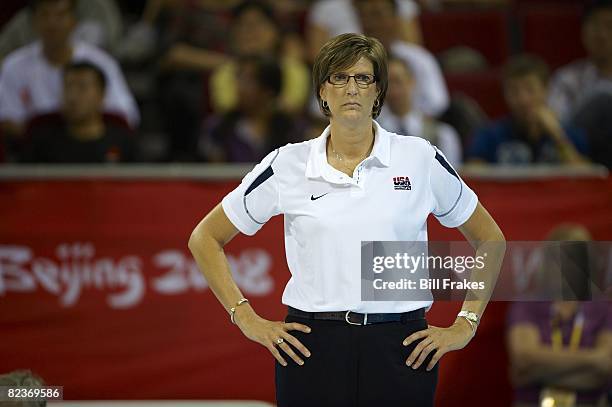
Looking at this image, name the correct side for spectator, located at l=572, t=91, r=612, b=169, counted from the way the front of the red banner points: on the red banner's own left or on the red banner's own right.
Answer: on the red banner's own left

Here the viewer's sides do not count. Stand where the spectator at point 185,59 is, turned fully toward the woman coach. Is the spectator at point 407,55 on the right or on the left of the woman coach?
left

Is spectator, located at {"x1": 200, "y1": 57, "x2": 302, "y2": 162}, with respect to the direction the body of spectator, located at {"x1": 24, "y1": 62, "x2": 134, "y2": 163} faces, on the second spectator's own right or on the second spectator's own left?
on the second spectator's own left

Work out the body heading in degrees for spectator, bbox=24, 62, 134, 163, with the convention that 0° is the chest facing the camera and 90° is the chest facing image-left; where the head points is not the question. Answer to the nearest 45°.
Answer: approximately 0°

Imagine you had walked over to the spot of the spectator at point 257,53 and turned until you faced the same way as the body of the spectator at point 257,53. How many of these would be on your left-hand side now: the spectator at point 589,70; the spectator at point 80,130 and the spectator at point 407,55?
2

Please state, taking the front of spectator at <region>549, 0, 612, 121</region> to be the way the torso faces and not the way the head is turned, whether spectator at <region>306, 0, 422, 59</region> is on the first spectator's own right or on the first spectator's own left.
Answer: on the first spectator's own right

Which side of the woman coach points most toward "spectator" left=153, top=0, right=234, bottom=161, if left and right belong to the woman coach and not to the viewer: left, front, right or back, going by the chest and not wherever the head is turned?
back

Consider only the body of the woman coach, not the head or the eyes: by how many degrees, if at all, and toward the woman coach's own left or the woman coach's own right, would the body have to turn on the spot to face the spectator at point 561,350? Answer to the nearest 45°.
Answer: approximately 135° to the woman coach's own left

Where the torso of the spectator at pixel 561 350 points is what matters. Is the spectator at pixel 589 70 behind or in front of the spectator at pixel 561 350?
behind
